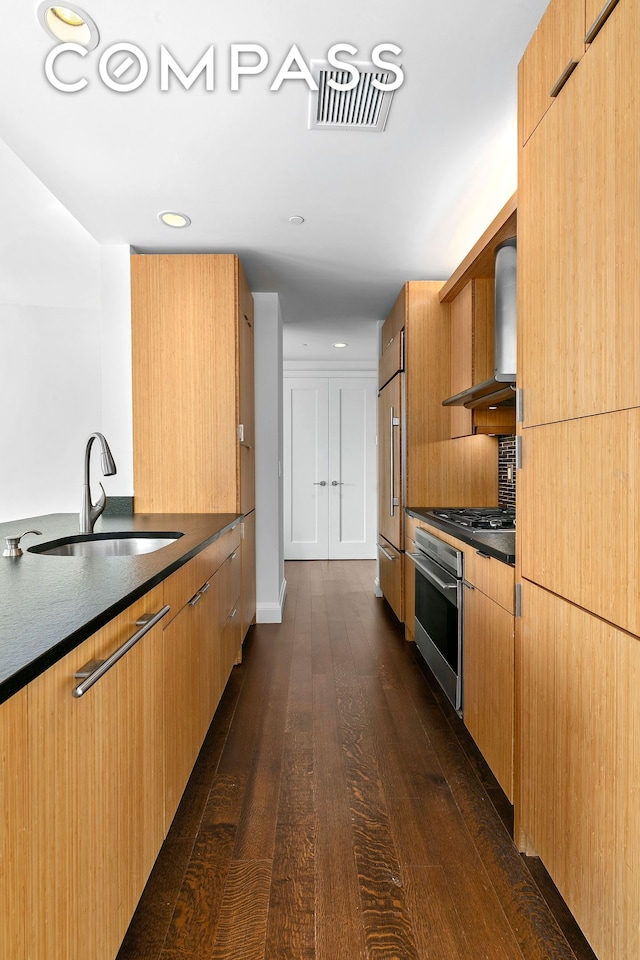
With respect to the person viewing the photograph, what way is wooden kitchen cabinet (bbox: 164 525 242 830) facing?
facing to the right of the viewer

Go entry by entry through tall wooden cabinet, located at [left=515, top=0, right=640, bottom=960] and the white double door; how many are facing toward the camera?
1

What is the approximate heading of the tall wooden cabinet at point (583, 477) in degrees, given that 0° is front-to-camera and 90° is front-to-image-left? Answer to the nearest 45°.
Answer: approximately 90°

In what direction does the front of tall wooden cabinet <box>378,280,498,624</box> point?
to the viewer's left

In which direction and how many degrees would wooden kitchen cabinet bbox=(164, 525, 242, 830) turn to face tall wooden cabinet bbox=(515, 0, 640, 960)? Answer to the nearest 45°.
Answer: approximately 45° to its right

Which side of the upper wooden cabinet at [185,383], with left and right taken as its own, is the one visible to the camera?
right

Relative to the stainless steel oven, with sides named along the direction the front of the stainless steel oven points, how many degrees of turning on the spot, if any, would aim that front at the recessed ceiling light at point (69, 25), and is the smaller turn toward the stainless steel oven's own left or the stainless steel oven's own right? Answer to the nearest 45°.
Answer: approximately 45° to the stainless steel oven's own left
